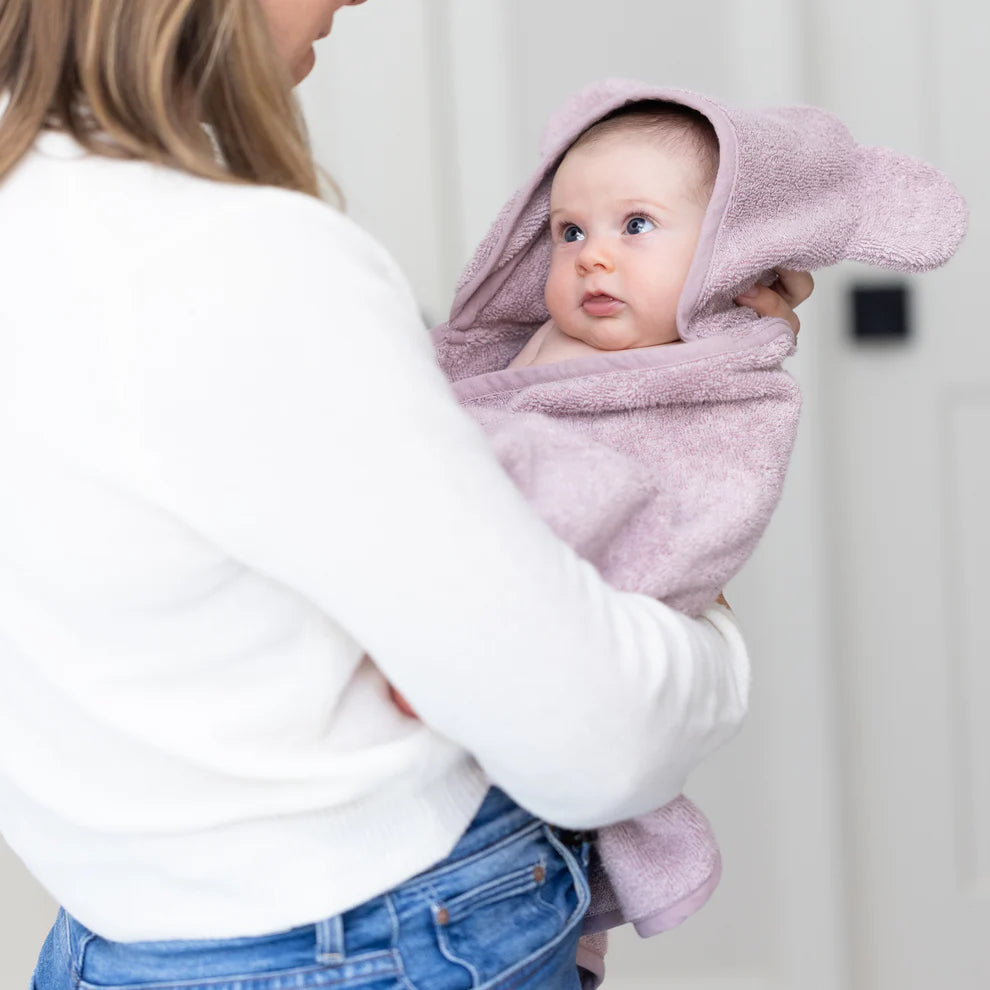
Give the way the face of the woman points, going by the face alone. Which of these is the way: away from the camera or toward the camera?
away from the camera

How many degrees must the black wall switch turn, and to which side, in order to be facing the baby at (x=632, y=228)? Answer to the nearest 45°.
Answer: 0° — it already faces them

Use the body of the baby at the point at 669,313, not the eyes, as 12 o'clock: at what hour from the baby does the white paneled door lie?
The white paneled door is roughly at 5 o'clock from the baby.

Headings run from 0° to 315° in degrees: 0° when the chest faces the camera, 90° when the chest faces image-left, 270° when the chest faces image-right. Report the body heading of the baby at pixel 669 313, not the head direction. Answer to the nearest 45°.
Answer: approximately 45°
